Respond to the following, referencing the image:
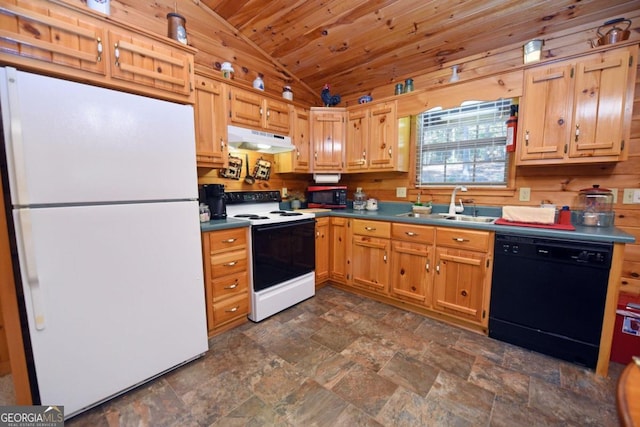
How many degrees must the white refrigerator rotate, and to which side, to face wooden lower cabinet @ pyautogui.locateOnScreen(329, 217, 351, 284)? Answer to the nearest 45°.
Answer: approximately 45° to its left

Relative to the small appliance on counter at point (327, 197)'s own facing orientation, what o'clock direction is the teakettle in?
The teakettle is roughly at 10 o'clock from the small appliance on counter.

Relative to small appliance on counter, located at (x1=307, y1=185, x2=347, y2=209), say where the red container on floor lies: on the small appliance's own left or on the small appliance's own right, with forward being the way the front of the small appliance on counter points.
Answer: on the small appliance's own left

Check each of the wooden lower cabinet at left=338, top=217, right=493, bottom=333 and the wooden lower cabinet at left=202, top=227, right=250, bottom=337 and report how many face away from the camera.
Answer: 0

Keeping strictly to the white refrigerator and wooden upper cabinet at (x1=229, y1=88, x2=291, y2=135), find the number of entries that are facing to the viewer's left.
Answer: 0

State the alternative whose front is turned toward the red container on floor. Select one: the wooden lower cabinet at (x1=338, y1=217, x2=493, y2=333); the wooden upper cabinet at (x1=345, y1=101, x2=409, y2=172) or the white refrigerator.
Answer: the white refrigerator

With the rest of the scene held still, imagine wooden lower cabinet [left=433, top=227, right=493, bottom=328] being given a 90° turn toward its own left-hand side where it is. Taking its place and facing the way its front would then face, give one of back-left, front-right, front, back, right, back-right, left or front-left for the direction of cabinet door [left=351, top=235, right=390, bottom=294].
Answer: back-right

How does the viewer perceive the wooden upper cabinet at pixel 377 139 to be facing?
facing the viewer and to the left of the viewer

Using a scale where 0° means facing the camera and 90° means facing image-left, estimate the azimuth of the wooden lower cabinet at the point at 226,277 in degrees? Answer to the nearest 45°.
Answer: approximately 315°

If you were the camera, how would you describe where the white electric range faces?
facing the viewer and to the right of the viewer

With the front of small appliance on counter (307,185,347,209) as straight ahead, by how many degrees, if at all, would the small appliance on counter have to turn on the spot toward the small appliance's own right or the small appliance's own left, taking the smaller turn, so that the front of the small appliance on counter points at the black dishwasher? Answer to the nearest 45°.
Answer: approximately 45° to the small appliance's own left

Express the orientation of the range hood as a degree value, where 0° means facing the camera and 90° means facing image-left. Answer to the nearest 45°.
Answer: approximately 315°
